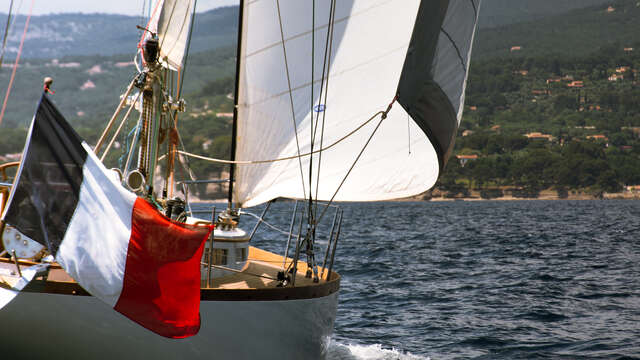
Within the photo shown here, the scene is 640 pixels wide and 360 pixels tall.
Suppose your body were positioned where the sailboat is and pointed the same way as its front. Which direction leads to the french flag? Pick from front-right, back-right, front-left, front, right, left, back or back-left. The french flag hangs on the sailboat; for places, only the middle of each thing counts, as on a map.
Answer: back

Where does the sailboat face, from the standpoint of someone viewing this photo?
facing away from the viewer and to the right of the viewer
